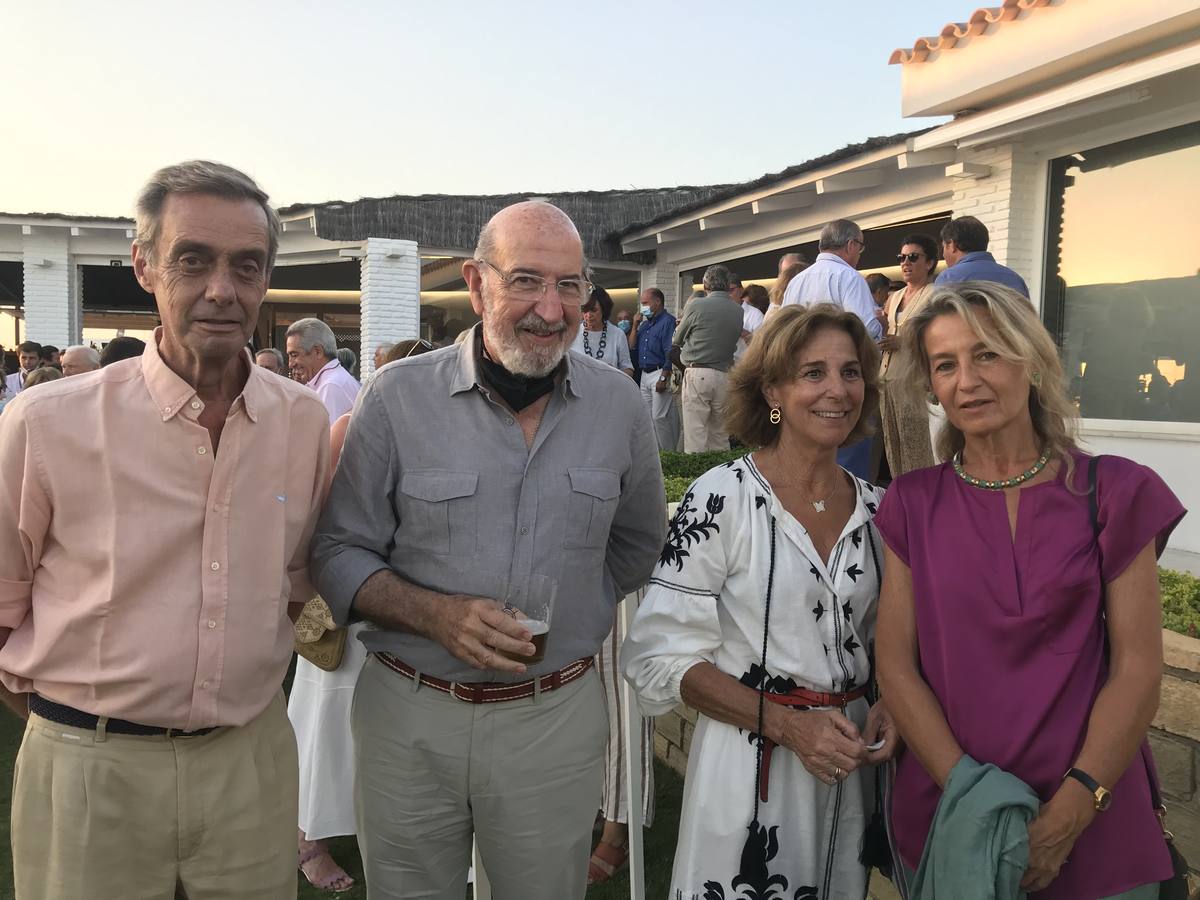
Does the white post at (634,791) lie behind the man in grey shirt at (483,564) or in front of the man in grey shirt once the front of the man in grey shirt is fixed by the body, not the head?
behind

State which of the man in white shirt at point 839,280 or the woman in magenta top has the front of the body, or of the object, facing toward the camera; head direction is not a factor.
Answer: the woman in magenta top

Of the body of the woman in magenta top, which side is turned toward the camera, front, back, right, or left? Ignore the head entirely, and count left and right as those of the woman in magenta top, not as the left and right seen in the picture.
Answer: front

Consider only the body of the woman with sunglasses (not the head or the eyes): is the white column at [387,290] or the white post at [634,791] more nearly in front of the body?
the white post

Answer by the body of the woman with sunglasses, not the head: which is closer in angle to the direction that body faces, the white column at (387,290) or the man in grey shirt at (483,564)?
the man in grey shirt

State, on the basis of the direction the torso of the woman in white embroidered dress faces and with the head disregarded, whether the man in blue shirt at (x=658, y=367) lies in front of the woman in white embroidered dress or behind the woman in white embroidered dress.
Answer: behind

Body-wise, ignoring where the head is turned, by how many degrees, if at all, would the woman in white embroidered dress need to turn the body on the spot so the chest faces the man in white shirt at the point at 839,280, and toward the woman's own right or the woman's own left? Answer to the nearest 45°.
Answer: approximately 135° to the woman's own left

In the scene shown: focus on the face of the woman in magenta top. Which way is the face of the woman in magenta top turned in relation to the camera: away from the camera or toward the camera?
toward the camera

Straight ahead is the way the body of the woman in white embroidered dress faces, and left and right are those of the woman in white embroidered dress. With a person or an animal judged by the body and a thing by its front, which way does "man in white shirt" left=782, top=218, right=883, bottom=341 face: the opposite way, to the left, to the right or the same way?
to the left

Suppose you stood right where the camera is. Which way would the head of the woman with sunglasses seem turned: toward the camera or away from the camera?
toward the camera

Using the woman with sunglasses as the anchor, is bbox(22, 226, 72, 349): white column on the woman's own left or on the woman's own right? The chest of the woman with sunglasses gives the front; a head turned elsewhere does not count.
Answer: on the woman's own right

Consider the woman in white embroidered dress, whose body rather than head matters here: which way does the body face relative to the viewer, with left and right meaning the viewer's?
facing the viewer and to the right of the viewer

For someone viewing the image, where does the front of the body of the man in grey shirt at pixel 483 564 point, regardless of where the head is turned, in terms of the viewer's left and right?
facing the viewer

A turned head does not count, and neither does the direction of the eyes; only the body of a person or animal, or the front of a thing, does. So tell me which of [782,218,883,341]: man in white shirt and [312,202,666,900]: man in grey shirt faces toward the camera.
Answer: the man in grey shirt
